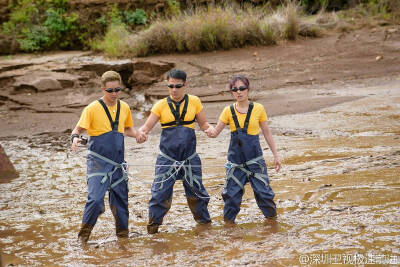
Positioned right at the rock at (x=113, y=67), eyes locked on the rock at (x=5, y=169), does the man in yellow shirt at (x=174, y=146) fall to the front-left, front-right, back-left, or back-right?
front-left

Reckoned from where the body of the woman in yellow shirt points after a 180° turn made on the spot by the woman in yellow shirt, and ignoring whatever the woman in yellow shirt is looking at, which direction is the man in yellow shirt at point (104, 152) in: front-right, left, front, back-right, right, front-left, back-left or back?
left

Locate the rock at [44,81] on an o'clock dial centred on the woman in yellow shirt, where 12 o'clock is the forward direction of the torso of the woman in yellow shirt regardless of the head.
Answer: The rock is roughly at 5 o'clock from the woman in yellow shirt.

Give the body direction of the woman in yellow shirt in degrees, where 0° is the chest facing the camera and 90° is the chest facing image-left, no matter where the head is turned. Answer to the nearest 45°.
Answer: approximately 0°

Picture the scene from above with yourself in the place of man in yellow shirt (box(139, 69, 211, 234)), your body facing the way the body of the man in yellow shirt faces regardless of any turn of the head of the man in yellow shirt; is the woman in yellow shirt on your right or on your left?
on your left

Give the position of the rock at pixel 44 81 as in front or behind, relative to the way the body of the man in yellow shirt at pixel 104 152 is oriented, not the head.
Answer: behind

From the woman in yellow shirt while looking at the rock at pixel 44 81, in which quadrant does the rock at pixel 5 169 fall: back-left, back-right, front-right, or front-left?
front-left

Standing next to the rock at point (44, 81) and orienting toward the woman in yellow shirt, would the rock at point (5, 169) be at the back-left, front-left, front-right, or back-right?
front-right

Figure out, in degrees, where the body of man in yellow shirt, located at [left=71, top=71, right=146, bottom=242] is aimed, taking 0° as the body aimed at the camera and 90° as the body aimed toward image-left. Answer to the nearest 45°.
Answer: approximately 315°

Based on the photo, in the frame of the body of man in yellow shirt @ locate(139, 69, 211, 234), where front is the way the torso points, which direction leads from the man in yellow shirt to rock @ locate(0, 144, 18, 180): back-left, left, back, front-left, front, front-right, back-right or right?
back-right

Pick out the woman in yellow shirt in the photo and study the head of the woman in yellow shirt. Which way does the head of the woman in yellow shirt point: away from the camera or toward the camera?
toward the camera

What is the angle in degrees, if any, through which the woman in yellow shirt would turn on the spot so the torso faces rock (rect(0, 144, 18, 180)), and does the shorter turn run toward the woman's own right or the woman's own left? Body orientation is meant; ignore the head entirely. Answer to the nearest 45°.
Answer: approximately 135° to the woman's own right

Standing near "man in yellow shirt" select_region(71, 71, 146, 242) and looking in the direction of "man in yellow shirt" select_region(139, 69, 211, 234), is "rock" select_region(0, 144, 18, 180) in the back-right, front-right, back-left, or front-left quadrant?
back-left

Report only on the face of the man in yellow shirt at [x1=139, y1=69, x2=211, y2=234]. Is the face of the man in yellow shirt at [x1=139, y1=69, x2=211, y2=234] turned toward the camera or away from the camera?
toward the camera

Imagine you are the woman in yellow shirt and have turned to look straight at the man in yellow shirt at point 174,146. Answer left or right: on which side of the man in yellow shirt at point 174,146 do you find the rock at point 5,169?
right

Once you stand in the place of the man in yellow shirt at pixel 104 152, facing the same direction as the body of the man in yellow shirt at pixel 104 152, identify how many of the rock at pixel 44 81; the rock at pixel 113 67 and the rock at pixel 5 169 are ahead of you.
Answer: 0

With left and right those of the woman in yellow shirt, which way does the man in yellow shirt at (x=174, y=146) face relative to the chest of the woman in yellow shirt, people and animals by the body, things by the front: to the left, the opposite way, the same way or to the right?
the same way

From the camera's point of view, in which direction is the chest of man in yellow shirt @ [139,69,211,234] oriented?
toward the camera
